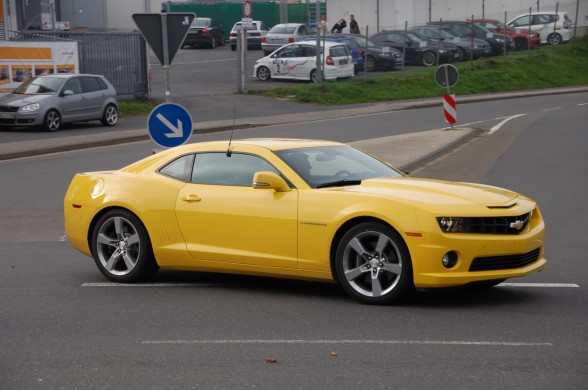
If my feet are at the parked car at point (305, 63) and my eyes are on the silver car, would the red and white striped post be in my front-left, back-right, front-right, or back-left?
front-left

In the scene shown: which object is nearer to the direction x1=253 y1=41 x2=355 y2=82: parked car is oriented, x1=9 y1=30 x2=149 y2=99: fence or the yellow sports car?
the fence

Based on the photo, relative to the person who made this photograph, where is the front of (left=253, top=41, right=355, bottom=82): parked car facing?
facing away from the viewer and to the left of the viewer

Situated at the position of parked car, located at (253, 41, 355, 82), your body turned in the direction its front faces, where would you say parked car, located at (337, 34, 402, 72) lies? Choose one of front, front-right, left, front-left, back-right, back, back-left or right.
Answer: right

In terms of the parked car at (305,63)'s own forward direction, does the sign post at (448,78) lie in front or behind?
behind

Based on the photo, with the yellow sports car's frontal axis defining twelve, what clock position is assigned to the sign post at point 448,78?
The sign post is roughly at 8 o'clock from the yellow sports car.

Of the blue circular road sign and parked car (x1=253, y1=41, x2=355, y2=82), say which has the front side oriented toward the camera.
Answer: the blue circular road sign

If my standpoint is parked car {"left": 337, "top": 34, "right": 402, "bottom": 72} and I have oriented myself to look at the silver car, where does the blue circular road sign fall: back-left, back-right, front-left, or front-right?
front-left

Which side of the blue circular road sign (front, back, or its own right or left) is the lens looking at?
front

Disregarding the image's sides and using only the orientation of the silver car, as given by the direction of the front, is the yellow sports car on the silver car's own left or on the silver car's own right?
on the silver car's own left

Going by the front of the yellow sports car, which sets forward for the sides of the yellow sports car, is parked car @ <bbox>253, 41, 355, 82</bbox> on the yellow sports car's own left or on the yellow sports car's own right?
on the yellow sports car's own left

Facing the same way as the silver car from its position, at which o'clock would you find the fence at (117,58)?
The fence is roughly at 5 o'clock from the silver car.

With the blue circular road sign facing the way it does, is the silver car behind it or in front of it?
behind

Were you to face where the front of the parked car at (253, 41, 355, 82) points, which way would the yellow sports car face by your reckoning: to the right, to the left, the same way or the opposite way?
the opposite way

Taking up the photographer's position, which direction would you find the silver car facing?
facing the viewer and to the left of the viewer

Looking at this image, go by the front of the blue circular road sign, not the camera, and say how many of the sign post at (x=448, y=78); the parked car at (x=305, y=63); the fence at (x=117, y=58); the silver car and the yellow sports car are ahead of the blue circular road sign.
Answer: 1

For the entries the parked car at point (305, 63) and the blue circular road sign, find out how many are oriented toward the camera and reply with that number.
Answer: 1

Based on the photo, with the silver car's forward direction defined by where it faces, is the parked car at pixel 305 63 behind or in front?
behind
